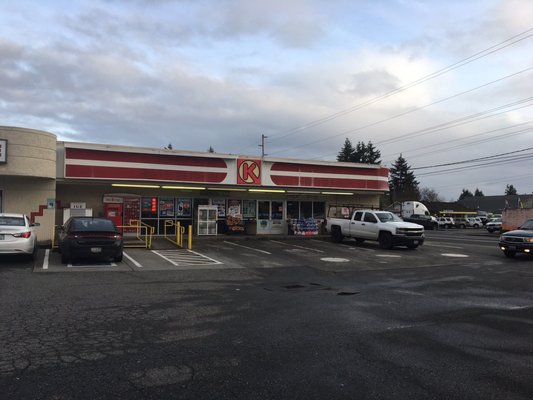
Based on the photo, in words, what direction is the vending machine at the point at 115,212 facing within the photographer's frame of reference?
facing the viewer

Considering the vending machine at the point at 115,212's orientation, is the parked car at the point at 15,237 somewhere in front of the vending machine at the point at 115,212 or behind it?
in front

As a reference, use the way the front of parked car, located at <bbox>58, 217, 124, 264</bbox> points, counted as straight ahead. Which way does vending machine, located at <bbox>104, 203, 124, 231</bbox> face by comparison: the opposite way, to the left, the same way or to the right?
the opposite way

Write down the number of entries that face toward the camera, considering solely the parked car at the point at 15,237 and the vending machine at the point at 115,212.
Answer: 1

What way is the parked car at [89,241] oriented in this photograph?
away from the camera

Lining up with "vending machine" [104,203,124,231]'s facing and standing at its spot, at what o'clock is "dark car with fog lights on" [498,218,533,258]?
The dark car with fog lights on is roughly at 10 o'clock from the vending machine.

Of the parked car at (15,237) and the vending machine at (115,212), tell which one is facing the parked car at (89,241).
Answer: the vending machine

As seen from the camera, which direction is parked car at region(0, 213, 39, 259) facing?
away from the camera

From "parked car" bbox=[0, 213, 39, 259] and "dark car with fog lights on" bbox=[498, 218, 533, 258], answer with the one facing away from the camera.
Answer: "parked car" bbox=[0, 213, 39, 259]

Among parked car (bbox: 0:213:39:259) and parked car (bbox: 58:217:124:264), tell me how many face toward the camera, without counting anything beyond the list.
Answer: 0

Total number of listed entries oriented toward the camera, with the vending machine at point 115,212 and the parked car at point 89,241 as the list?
1

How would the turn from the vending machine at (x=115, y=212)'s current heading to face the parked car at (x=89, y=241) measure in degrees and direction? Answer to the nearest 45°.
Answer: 0° — it already faces it

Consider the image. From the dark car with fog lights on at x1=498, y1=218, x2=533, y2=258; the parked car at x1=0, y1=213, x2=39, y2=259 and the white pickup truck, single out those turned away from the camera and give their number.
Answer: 1

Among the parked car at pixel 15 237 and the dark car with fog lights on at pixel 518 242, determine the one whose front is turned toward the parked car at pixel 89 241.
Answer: the dark car with fog lights on at pixel 518 242

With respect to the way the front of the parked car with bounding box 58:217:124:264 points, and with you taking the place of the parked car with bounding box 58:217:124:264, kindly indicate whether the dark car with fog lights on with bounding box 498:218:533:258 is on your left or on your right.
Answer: on your right
